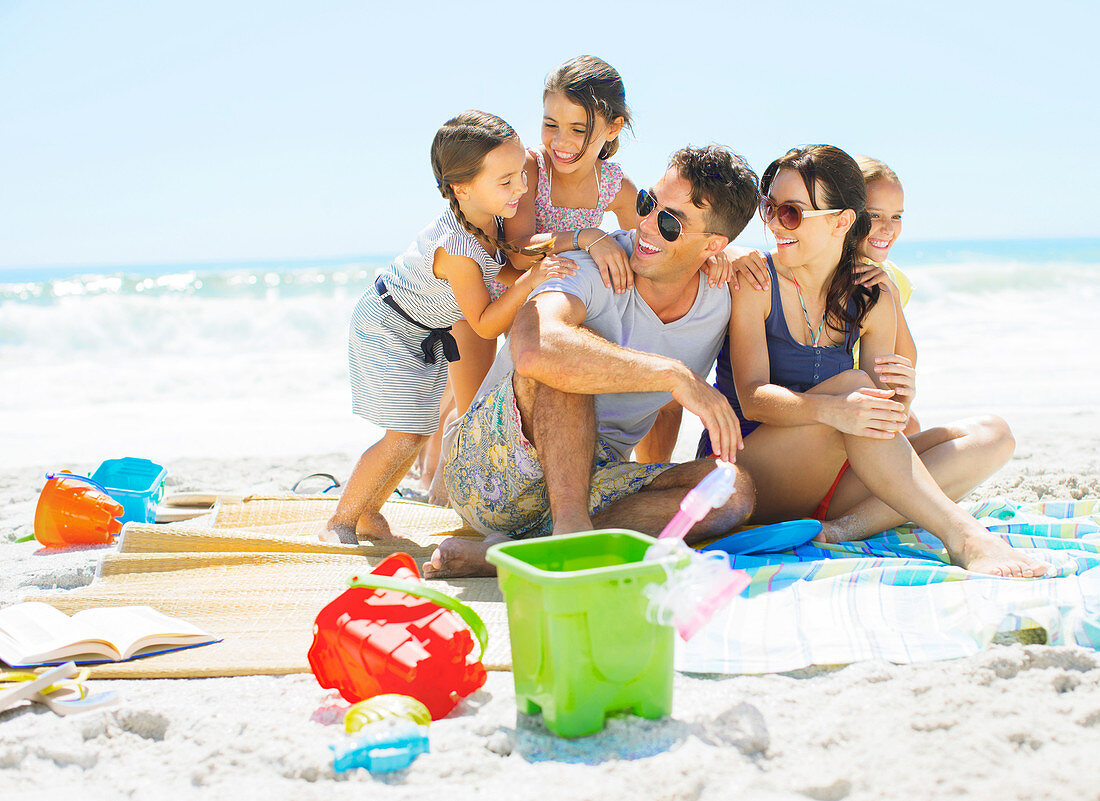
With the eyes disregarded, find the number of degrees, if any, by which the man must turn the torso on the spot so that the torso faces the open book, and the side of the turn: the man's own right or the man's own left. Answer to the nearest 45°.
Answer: approximately 45° to the man's own right

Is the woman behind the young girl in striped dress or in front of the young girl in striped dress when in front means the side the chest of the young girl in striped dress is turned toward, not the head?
in front

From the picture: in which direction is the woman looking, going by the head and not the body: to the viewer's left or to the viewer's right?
to the viewer's left

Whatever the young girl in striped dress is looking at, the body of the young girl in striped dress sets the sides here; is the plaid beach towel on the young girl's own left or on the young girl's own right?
on the young girl's own right

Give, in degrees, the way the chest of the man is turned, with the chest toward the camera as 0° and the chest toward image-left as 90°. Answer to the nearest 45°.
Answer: approximately 0°

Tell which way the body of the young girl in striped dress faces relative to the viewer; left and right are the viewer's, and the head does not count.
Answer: facing to the right of the viewer

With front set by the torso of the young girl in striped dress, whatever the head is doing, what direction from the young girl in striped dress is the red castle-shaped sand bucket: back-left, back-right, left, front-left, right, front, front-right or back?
right

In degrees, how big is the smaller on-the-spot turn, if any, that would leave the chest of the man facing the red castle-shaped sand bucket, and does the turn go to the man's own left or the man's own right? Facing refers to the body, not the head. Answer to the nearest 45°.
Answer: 0° — they already face it

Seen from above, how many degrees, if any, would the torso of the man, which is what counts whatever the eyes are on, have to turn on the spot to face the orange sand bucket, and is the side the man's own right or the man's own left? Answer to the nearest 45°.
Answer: approximately 90° to the man's own right

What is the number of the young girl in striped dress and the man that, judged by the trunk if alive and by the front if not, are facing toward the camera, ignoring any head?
1

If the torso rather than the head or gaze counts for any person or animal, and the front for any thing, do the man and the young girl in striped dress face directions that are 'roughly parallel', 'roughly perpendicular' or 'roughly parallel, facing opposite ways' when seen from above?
roughly perpendicular
